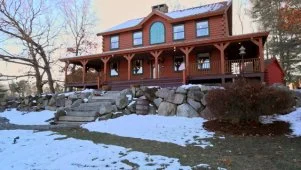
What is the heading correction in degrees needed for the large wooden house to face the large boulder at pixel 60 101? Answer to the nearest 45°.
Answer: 0° — it already faces it

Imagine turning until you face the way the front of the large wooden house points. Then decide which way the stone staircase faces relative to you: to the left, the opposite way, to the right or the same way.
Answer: the same way

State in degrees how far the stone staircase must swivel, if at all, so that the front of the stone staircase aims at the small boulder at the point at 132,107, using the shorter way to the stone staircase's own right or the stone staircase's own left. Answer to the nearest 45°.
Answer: approximately 135° to the stone staircase's own left

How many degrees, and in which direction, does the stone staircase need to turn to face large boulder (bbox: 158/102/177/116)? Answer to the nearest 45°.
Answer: approximately 90° to its left

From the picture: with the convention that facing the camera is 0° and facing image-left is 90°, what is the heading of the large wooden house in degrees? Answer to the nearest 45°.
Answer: approximately 45°

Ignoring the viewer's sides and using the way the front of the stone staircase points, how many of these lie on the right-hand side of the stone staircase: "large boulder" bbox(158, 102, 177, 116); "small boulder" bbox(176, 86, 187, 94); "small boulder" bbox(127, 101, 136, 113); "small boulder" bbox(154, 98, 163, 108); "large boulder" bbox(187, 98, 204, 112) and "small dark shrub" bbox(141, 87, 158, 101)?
0

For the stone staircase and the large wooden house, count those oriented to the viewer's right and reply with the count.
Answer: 0

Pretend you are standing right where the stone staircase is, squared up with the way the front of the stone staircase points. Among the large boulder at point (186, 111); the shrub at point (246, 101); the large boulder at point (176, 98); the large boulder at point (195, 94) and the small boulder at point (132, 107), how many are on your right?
0

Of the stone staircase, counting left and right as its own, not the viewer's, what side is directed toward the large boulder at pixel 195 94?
left

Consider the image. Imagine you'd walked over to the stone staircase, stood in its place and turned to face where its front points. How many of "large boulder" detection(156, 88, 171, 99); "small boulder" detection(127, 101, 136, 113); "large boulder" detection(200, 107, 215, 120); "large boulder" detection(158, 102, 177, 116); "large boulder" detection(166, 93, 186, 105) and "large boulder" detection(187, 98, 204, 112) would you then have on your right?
0

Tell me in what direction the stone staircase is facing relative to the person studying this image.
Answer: facing the viewer and to the left of the viewer

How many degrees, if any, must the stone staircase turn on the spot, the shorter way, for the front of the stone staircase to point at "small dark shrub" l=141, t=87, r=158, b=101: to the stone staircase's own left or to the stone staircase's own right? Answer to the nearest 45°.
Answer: approximately 135° to the stone staircase's own left

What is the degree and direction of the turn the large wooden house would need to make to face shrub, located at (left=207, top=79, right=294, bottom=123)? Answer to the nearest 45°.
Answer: approximately 45° to its left

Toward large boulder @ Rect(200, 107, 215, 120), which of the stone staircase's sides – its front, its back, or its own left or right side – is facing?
left

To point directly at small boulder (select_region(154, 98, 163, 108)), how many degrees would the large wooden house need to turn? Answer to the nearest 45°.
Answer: approximately 45° to its left
